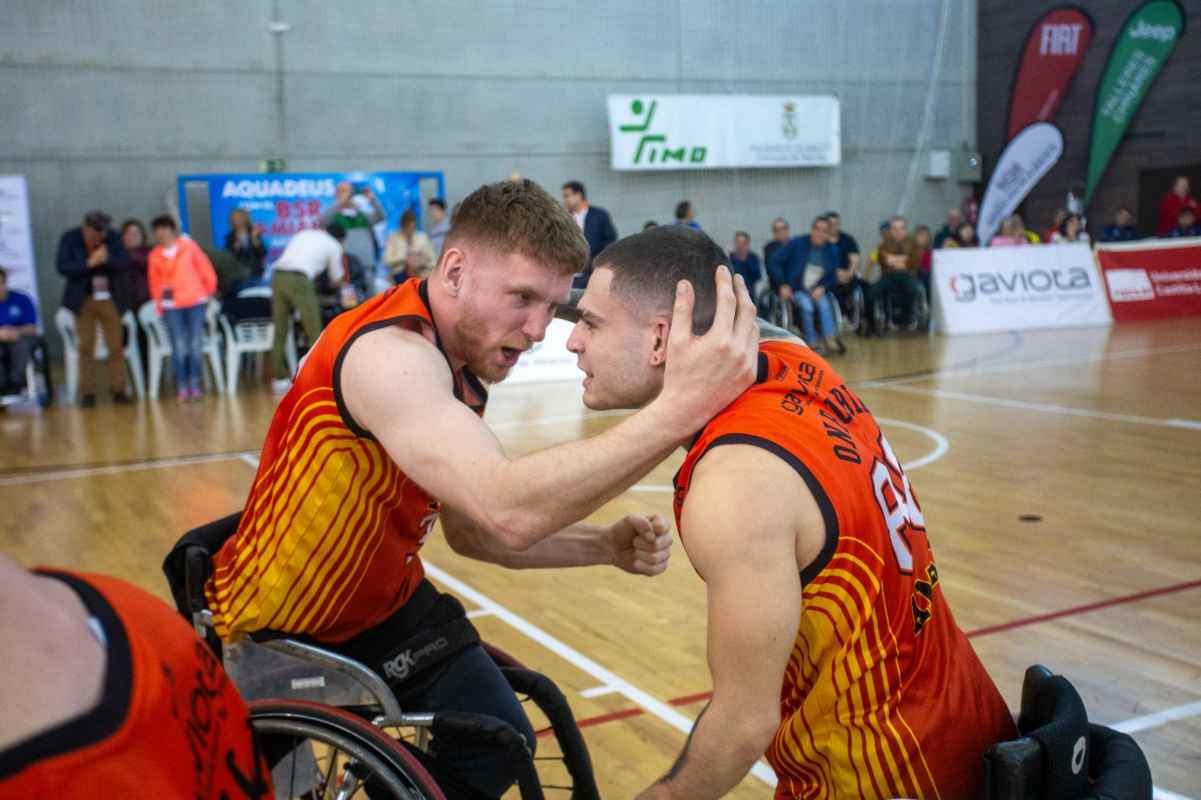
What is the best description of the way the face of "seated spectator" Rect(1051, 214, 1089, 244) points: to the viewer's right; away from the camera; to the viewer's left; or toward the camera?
toward the camera

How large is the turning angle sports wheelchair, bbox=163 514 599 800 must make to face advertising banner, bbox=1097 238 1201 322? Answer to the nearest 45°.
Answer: approximately 90° to its left

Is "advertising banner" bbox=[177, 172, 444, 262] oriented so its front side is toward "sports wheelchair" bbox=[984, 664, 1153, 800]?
yes

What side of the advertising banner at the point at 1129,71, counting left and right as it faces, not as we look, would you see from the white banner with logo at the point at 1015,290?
front

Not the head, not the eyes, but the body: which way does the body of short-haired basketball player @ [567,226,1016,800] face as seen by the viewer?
to the viewer's left

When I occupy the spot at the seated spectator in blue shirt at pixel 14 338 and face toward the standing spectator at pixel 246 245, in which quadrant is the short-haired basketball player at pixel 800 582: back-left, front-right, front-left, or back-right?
back-right

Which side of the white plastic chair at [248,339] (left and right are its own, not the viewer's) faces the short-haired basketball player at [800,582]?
front

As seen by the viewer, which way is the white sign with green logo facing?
toward the camera

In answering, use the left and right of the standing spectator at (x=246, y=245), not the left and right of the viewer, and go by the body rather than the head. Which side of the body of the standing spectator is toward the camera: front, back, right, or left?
front

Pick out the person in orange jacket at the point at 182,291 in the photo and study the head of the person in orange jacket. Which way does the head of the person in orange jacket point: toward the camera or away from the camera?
toward the camera

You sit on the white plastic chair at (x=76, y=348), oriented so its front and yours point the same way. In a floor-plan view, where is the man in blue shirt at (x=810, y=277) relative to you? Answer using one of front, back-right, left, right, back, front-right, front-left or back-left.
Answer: left

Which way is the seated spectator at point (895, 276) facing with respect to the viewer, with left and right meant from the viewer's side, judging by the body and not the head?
facing the viewer

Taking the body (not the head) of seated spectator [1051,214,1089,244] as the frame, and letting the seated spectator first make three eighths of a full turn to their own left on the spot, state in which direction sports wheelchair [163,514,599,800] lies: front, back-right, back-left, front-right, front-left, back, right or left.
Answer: back-right

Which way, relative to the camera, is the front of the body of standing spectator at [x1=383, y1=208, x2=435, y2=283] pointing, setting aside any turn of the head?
toward the camera

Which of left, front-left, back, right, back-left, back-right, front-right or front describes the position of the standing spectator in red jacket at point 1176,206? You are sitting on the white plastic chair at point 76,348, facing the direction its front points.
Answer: left

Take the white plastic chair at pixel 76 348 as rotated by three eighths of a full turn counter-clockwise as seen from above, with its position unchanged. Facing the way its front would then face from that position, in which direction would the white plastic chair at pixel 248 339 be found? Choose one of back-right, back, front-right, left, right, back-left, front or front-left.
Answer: front-right

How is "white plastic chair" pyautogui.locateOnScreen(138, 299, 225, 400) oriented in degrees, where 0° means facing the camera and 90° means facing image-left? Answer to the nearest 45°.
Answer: approximately 0°
